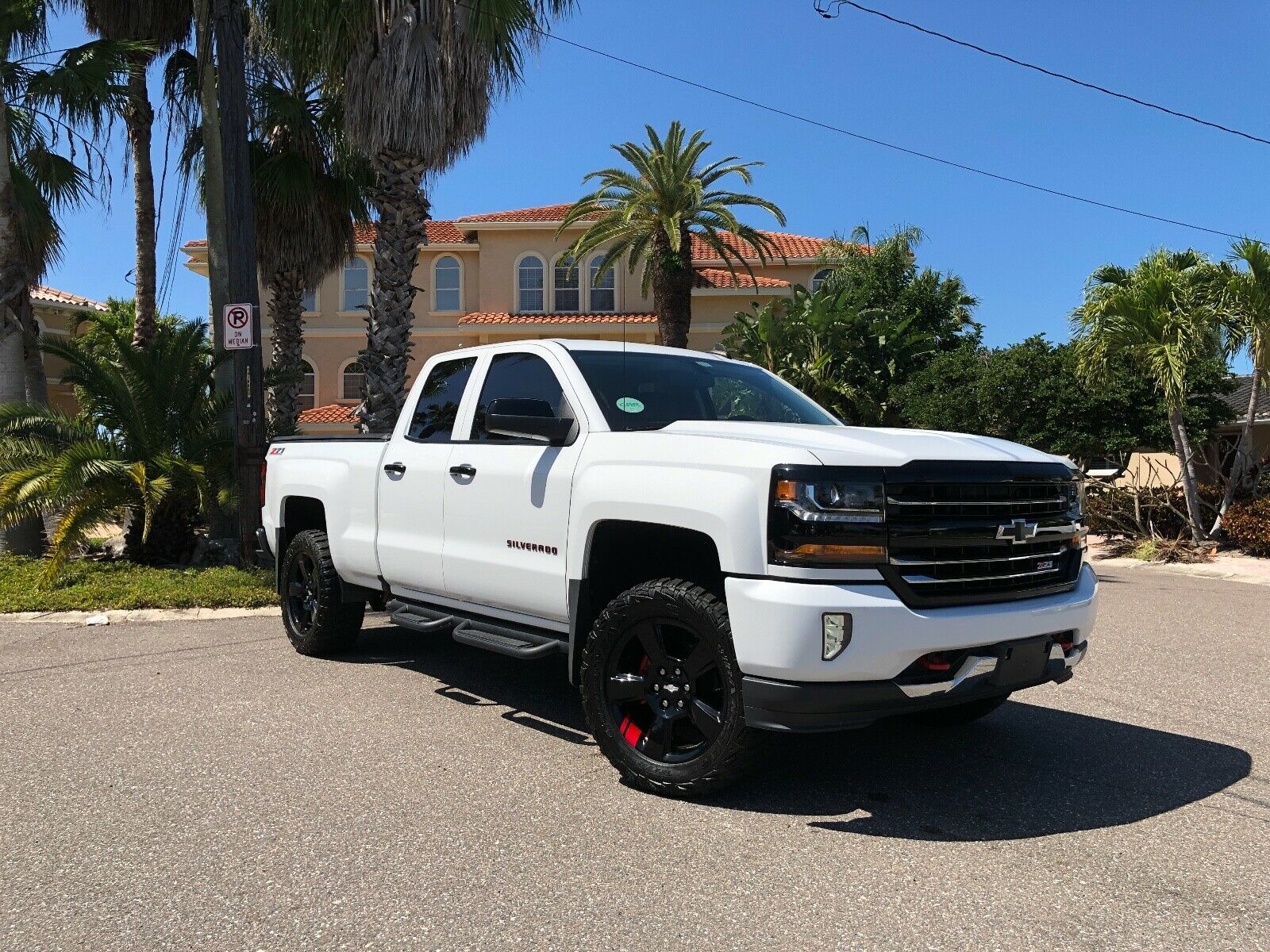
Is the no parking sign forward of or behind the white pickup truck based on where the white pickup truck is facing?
behind

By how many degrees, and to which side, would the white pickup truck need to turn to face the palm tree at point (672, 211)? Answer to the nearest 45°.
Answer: approximately 135° to its left

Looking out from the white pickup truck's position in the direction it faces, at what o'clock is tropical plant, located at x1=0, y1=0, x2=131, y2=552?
The tropical plant is roughly at 6 o'clock from the white pickup truck.

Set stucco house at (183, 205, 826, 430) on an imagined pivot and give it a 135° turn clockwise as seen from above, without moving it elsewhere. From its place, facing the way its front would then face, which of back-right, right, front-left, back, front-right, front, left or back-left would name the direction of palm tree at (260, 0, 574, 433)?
back-left

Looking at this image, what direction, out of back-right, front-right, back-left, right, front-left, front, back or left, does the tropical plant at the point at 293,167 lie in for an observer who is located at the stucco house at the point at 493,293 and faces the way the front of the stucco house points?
front

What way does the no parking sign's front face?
toward the camera

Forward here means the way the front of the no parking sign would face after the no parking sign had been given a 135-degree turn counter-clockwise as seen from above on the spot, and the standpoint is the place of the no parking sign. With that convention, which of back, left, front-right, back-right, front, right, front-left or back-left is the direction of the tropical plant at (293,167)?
front-left

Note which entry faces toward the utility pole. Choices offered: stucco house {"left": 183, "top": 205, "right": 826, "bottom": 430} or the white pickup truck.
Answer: the stucco house

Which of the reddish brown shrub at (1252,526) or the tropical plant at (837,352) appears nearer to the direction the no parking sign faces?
the reddish brown shrub

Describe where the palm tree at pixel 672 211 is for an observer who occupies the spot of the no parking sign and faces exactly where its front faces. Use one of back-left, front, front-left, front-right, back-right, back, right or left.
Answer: back-left

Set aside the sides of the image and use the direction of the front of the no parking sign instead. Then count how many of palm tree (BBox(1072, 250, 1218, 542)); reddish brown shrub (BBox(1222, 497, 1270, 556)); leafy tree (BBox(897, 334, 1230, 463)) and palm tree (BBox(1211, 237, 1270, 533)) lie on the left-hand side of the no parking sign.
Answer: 4

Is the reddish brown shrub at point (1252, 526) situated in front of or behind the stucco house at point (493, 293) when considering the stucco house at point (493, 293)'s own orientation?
in front

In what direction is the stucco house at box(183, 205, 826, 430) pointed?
toward the camera

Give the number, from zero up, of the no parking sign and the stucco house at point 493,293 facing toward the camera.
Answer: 2

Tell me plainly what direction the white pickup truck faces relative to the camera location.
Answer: facing the viewer and to the right of the viewer
